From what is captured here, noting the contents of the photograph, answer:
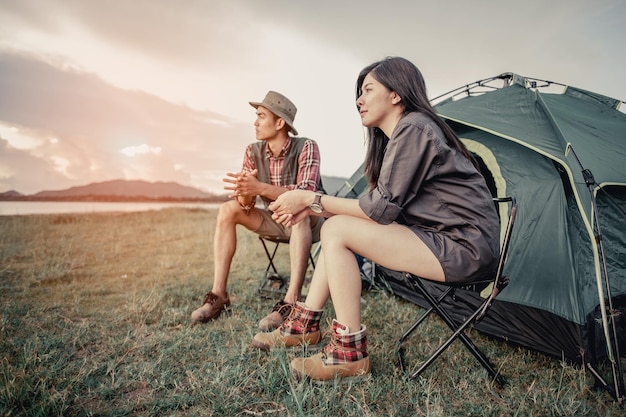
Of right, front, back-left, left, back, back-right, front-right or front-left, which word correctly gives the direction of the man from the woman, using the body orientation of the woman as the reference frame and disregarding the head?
front-right

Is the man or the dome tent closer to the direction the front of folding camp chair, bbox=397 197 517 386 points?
the man

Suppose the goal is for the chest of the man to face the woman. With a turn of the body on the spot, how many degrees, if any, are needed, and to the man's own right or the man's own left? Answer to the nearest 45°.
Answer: approximately 45° to the man's own left

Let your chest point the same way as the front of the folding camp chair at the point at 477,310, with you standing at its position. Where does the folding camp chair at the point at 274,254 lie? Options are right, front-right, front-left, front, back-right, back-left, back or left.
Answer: front-right

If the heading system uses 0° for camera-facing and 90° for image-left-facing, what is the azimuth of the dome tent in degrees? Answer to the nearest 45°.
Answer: approximately 45°

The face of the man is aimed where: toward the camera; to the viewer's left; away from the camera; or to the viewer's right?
to the viewer's left

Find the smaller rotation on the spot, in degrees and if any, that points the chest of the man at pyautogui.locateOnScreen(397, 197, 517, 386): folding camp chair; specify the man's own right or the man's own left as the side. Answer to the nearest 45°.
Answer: approximately 90° to the man's own left

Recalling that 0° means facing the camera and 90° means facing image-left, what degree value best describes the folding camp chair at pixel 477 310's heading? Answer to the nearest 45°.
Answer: approximately 90°

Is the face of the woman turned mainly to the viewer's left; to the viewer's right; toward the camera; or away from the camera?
to the viewer's left

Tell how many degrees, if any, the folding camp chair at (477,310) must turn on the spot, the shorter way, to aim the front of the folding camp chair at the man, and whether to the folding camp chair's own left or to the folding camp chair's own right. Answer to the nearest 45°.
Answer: approximately 45° to the folding camp chair's own right

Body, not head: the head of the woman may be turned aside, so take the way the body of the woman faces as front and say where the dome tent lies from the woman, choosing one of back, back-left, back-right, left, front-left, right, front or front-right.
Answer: back-right

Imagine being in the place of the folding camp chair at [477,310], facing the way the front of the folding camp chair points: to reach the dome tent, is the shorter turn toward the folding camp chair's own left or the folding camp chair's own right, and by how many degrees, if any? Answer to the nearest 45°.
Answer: approximately 135° to the folding camp chair's own right

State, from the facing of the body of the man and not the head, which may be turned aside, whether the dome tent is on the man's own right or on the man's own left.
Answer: on the man's own left

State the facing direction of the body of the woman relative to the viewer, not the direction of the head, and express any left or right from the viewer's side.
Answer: facing to the left of the viewer
